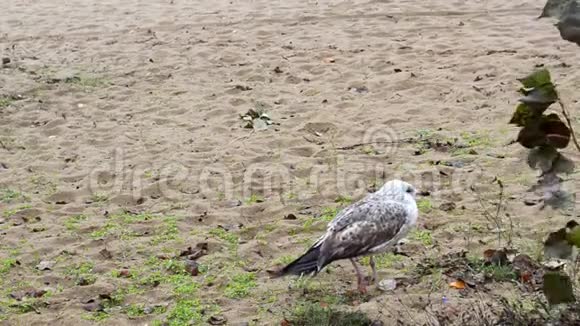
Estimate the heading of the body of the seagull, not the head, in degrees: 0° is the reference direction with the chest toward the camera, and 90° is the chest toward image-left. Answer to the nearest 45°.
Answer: approximately 270°

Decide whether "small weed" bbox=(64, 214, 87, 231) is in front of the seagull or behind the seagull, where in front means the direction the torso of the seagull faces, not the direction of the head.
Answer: behind

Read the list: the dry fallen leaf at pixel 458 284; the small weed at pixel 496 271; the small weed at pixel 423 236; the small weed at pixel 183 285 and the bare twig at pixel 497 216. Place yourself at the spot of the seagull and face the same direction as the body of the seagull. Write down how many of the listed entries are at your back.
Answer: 1

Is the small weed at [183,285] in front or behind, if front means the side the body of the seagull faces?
behind

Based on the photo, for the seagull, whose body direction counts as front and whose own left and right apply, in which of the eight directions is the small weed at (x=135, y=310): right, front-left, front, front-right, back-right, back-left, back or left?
back

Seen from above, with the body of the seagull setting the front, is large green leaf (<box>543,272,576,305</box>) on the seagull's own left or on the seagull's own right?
on the seagull's own right

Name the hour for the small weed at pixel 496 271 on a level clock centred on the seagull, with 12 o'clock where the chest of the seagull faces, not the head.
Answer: The small weed is roughly at 12 o'clock from the seagull.

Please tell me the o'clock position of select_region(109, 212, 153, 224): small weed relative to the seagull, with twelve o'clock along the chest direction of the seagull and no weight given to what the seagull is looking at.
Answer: The small weed is roughly at 7 o'clock from the seagull.

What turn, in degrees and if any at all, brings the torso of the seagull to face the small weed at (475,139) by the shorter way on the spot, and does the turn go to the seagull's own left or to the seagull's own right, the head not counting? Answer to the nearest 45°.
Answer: approximately 45° to the seagull's own left

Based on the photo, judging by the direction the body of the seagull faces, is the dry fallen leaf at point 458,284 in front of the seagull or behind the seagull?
in front

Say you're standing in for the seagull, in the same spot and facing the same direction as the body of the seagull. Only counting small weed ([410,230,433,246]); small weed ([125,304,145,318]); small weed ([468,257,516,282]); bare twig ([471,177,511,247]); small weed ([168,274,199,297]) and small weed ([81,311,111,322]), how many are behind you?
3

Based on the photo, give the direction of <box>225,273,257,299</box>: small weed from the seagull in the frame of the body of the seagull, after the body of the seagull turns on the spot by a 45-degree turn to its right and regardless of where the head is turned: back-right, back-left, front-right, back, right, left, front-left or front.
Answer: back-right

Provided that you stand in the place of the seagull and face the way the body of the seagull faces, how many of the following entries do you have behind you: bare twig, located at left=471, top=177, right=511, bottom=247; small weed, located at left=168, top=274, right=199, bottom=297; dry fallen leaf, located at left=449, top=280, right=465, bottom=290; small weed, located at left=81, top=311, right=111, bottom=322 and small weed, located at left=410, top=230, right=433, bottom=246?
2
